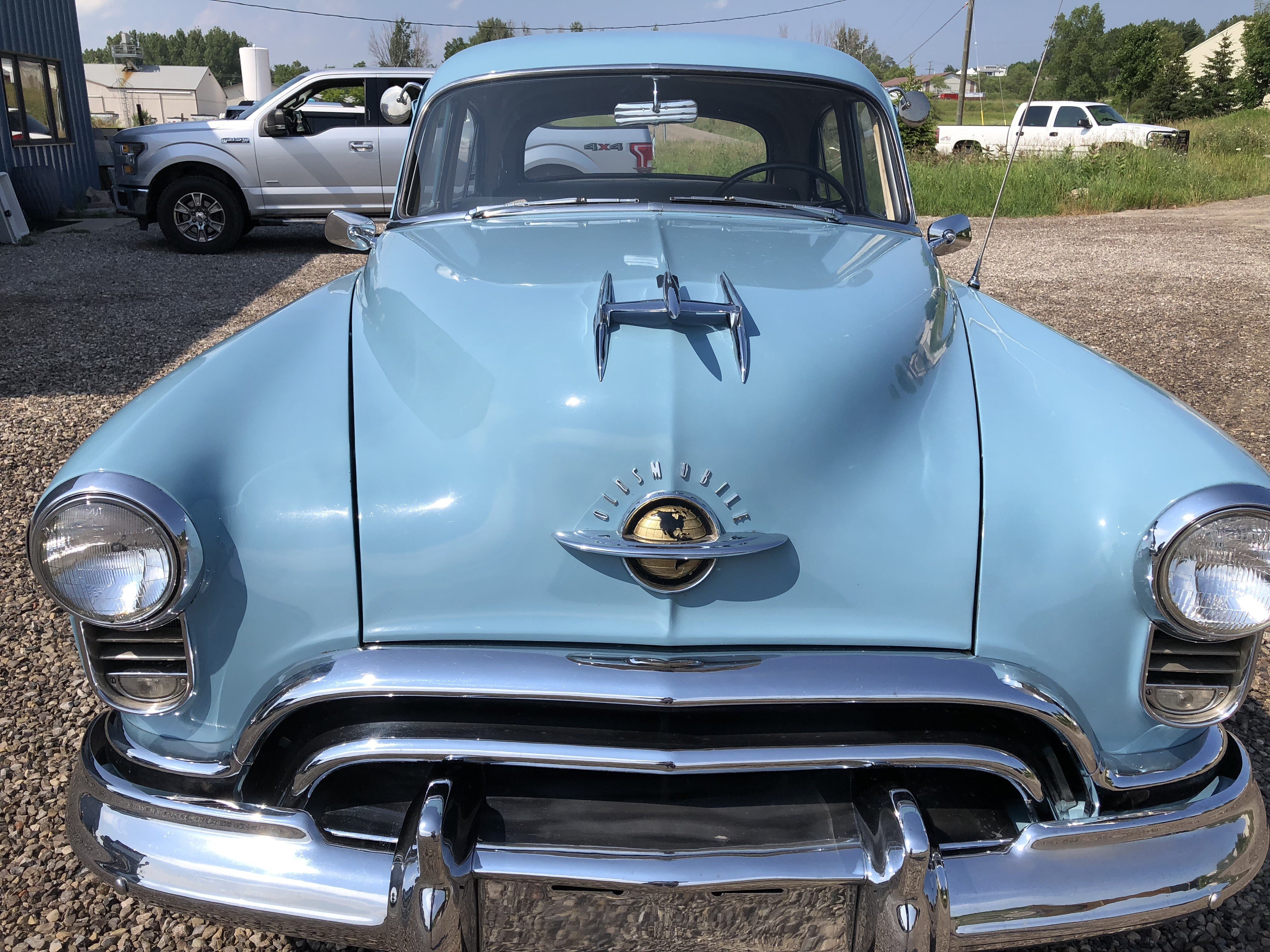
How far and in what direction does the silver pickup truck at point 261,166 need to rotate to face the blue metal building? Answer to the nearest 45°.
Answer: approximately 45° to its right

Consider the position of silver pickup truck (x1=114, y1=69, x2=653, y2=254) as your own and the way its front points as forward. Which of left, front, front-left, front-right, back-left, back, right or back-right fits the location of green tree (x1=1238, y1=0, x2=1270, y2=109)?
back-right

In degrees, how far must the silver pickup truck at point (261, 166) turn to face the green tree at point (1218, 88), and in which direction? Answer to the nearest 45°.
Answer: approximately 135° to its right

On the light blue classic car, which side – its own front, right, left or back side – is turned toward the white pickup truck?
back

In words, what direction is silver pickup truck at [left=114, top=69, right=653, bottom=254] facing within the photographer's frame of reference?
facing to the left of the viewer

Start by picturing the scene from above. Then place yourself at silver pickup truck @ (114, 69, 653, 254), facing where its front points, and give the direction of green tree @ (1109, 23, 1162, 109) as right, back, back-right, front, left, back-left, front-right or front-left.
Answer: back-right

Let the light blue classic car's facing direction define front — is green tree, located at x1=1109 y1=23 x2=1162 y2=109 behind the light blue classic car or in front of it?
behind

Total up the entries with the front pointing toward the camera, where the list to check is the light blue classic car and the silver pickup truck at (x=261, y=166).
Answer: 1

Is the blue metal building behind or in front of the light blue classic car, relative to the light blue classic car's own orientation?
behind

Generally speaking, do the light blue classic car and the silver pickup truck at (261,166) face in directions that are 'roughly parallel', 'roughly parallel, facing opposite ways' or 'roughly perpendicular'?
roughly perpendicular

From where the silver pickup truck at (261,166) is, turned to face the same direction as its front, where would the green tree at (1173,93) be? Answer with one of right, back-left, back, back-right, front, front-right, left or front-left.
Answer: back-right

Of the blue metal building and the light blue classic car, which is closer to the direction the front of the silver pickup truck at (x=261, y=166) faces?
the blue metal building

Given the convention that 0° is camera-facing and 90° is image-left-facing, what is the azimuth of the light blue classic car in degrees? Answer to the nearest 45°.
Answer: approximately 0°

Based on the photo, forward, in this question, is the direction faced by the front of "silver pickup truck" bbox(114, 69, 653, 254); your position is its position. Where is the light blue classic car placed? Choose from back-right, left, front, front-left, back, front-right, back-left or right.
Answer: left
